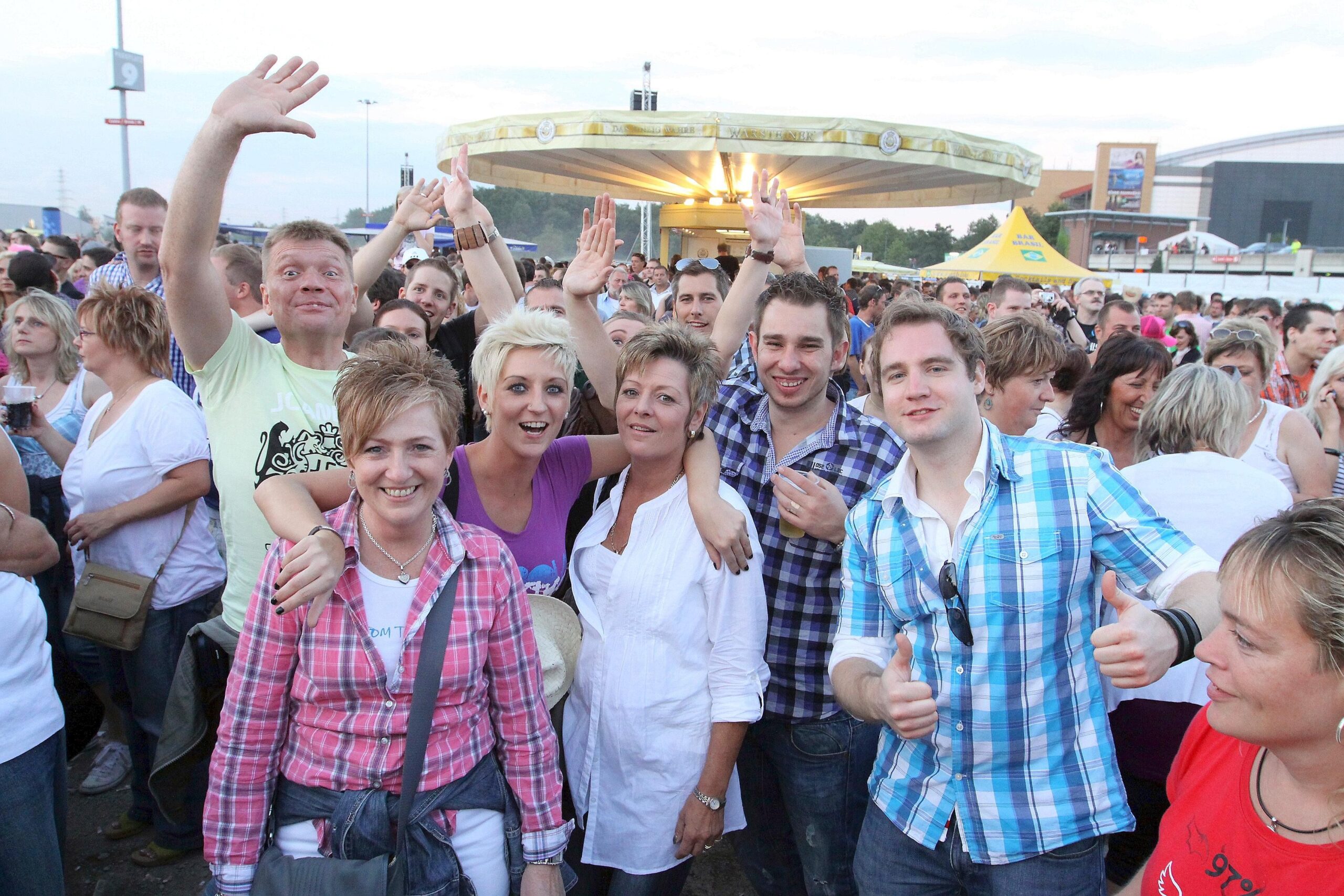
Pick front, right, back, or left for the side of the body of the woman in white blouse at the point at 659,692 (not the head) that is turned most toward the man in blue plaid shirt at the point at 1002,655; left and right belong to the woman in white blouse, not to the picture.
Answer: left

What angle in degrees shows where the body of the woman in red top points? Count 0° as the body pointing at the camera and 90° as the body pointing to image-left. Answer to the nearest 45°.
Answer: approximately 45°

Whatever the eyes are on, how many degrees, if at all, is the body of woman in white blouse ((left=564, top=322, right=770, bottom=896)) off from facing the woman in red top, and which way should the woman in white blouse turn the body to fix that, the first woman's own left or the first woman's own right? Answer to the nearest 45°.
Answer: approximately 90° to the first woman's own left

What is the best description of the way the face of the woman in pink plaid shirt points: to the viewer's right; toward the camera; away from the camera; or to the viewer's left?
toward the camera

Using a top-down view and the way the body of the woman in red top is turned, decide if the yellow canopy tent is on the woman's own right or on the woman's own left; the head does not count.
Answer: on the woman's own right

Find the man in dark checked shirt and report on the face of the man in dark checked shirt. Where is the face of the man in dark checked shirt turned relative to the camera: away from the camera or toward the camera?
toward the camera

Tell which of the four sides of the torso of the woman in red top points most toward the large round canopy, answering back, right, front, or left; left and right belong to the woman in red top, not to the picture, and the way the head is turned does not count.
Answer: right

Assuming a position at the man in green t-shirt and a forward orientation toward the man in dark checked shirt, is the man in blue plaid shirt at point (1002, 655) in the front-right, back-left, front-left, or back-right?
front-right

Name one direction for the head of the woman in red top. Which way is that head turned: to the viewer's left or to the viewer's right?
to the viewer's left

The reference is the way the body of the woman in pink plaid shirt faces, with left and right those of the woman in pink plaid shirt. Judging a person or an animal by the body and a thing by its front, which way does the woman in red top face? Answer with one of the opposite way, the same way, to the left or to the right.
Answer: to the right

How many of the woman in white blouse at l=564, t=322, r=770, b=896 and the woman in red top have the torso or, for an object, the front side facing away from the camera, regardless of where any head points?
0

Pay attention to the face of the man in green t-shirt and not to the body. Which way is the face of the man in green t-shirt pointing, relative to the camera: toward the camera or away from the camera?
toward the camera

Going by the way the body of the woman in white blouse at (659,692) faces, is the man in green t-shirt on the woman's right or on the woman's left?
on the woman's right

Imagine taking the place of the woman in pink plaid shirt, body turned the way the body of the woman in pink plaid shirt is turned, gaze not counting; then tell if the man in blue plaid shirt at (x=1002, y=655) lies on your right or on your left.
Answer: on your left

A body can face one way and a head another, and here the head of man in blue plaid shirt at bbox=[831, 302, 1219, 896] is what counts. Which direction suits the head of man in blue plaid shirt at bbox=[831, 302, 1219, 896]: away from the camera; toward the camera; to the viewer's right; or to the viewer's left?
toward the camera

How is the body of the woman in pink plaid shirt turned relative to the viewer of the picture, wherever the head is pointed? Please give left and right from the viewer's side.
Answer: facing the viewer

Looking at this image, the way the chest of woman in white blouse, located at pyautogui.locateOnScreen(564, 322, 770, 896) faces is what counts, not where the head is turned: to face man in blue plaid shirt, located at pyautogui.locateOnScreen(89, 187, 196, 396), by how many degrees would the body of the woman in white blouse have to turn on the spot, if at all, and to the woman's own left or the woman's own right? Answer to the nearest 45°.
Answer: approximately 90° to the woman's own right
